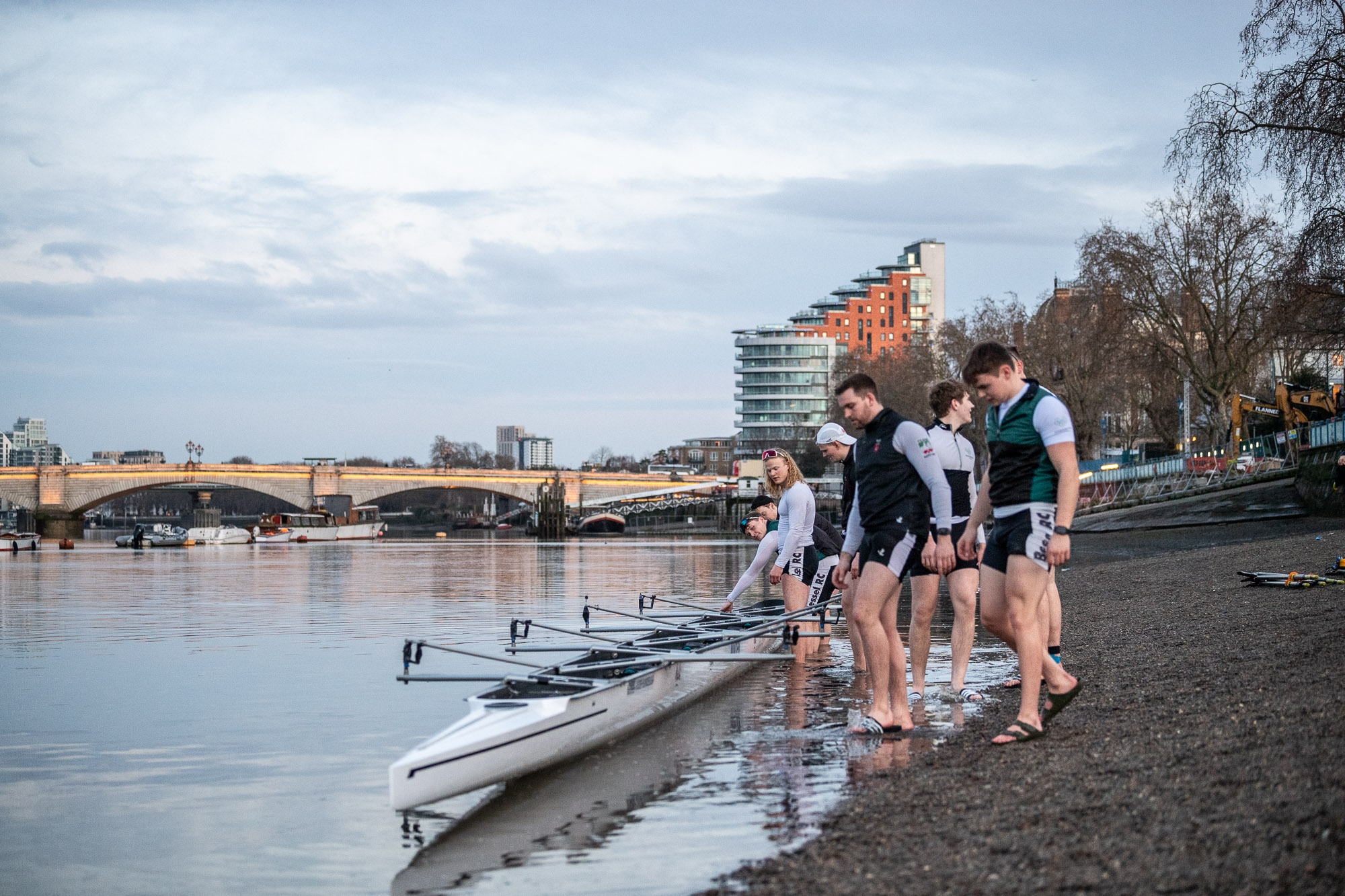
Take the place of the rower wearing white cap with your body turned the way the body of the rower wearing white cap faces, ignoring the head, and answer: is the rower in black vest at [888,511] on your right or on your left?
on your left

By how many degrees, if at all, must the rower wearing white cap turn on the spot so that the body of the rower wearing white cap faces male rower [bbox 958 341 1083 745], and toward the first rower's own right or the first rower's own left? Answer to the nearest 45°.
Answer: approximately 90° to the first rower's own left

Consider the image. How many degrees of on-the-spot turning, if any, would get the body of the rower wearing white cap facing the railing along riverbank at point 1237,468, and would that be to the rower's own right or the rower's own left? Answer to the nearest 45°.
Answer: approximately 90° to the rower's own right

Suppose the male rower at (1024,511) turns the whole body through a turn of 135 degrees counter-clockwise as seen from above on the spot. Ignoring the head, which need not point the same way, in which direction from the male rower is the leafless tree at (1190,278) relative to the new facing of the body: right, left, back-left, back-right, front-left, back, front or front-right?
left

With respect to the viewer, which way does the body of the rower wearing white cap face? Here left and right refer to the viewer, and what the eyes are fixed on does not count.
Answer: facing to the left of the viewer

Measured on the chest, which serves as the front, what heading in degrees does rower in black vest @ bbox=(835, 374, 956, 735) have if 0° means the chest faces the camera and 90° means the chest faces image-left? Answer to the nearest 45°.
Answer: approximately 45°
